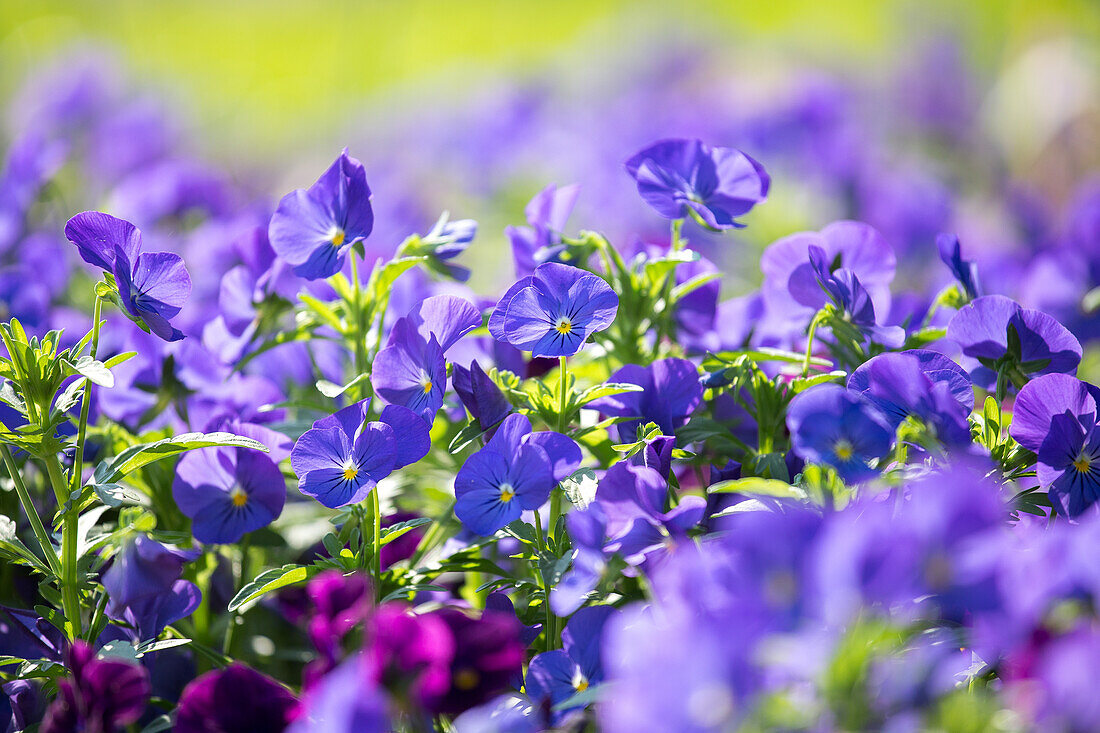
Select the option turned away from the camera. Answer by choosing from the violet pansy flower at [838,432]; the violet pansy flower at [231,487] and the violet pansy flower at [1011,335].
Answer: the violet pansy flower at [1011,335]

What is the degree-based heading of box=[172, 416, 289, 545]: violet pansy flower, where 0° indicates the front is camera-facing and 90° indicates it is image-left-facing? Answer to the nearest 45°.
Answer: approximately 0°

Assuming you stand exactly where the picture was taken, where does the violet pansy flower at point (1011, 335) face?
facing away from the viewer
